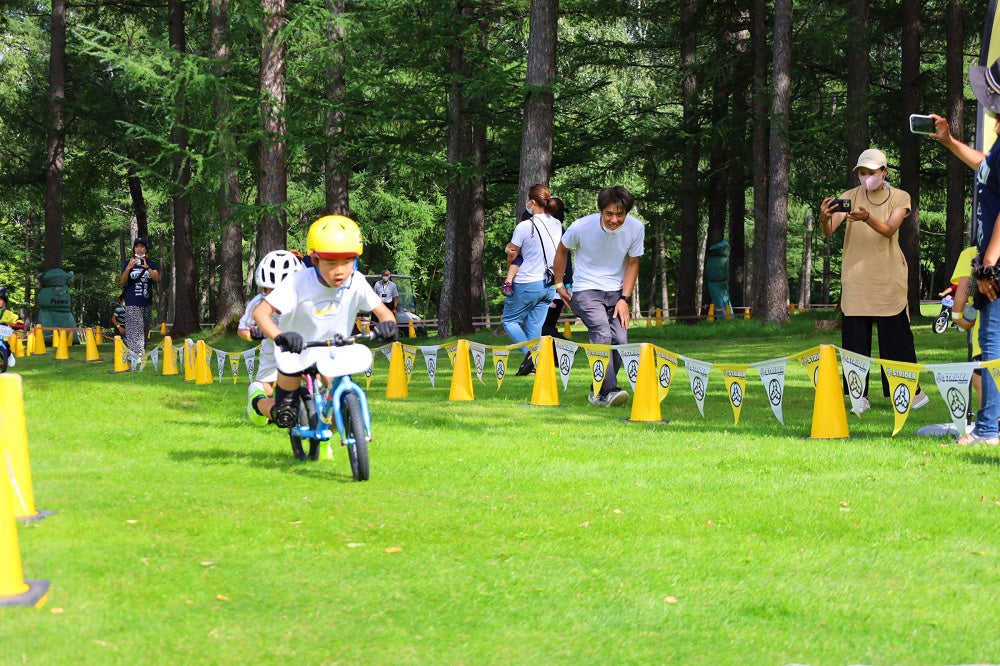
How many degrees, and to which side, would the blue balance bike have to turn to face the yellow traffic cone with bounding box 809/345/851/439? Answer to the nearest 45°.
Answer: approximately 45° to its left

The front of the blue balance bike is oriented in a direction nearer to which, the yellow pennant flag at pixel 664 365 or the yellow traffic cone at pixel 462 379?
the yellow pennant flag

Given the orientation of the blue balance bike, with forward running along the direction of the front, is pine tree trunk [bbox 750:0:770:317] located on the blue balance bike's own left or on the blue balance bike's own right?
on the blue balance bike's own left

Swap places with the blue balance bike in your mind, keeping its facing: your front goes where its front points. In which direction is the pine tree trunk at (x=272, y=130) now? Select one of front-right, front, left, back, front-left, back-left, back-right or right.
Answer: back-left

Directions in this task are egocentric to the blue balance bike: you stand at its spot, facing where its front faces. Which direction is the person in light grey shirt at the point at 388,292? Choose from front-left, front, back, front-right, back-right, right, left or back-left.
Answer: back-left

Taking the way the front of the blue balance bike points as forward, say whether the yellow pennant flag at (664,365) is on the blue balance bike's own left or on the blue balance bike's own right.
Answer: on the blue balance bike's own left

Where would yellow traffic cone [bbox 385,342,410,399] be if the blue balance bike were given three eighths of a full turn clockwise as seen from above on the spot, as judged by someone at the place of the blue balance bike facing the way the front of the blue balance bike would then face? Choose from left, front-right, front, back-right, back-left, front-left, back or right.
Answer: right

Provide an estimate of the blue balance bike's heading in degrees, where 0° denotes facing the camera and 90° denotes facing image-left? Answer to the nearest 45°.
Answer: approximately 315°

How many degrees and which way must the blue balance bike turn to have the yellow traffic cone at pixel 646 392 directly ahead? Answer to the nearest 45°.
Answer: approximately 90° to its left

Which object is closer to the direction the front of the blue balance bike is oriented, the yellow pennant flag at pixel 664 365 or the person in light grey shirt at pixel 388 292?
the yellow pennant flag

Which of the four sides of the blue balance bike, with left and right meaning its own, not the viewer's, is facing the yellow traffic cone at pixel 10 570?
front

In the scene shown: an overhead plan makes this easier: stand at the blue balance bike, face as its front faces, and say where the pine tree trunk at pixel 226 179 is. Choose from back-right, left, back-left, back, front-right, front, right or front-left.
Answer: back-left

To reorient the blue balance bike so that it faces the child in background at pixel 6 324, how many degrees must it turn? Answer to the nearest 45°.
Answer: approximately 180°
